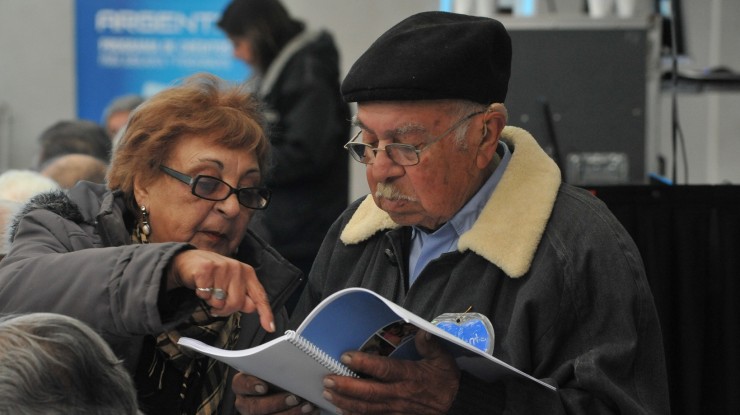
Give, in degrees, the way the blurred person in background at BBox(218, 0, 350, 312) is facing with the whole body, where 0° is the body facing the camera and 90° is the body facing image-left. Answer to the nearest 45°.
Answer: approximately 90°

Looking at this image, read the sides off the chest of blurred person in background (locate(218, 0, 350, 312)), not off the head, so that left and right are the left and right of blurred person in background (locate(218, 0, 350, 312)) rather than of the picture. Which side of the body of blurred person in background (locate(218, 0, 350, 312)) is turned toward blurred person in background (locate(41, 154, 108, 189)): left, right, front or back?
front

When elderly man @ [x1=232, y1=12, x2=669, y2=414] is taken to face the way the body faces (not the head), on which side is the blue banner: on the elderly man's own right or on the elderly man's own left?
on the elderly man's own right

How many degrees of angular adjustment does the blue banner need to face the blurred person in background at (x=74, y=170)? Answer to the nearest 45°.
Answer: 0° — it already faces them

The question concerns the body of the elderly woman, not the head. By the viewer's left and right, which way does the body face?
facing the viewer and to the right of the viewer

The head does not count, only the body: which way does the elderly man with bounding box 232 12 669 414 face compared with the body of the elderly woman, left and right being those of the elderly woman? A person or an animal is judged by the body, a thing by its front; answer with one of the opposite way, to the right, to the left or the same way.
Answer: to the right

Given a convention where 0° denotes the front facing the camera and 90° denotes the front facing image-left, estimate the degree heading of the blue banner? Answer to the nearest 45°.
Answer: approximately 0°

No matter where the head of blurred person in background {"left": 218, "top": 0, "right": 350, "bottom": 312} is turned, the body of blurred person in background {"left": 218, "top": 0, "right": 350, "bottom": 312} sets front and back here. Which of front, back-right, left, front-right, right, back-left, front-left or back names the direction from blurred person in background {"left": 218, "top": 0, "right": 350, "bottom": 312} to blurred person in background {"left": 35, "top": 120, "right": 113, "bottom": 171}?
front-right

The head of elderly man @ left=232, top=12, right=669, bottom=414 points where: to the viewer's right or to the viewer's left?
to the viewer's left

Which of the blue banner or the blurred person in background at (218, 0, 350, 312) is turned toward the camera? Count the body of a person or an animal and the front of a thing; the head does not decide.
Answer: the blue banner

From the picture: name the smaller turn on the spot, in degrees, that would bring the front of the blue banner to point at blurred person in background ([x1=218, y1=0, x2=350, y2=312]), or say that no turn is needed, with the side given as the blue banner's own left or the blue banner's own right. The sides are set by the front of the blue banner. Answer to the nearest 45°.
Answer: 0° — it already faces them

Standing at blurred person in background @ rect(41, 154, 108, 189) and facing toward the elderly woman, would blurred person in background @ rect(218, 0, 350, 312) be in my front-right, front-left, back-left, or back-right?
front-left

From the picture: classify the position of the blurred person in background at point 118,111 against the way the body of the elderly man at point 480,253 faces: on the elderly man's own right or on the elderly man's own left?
on the elderly man's own right

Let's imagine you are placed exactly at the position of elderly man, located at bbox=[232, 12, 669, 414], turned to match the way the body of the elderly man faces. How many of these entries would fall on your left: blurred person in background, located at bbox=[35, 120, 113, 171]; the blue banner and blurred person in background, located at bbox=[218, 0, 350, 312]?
0
